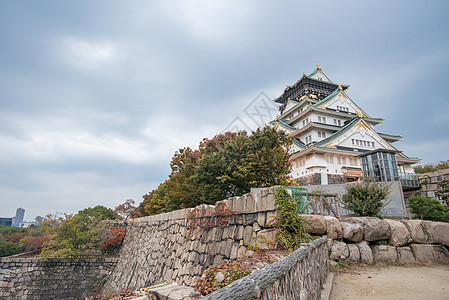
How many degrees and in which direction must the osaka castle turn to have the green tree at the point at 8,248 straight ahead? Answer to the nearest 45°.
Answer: approximately 90° to its right

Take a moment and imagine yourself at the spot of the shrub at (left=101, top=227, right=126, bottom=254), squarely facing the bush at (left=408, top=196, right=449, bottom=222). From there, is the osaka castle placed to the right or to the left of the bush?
left

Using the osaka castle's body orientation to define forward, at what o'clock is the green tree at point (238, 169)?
The green tree is roughly at 2 o'clock from the osaka castle.

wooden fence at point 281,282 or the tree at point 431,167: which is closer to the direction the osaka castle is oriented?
the wooden fence

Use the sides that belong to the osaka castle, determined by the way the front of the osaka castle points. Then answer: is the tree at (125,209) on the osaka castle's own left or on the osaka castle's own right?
on the osaka castle's own right

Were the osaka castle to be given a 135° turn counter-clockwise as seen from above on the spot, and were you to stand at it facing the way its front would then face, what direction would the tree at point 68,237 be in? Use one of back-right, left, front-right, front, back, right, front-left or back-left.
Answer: back-left
